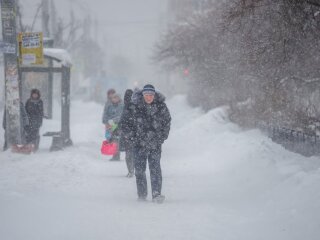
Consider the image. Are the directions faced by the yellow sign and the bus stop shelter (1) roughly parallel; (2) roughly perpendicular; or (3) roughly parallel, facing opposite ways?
roughly perpendicular

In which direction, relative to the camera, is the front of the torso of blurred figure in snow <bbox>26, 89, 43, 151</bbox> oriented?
toward the camera

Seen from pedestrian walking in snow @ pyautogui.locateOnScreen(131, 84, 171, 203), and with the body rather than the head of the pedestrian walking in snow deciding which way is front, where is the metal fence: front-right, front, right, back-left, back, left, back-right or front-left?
back-left

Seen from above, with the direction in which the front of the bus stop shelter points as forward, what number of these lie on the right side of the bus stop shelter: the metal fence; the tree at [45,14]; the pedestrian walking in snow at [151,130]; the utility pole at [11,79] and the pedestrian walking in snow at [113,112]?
1

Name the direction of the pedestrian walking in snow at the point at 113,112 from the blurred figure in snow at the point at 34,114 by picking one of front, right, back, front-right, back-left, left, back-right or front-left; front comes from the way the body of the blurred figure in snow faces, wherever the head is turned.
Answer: front-left

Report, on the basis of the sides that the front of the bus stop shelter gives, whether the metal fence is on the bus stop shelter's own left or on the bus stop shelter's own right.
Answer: on the bus stop shelter's own left

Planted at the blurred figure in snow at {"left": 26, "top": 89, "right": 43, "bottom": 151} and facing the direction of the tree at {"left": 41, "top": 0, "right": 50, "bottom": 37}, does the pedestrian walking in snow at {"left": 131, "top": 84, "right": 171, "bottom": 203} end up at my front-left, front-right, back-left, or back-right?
back-right

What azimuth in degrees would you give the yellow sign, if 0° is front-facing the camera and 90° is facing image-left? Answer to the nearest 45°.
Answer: approximately 0°
